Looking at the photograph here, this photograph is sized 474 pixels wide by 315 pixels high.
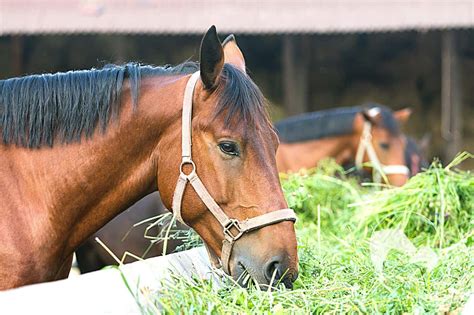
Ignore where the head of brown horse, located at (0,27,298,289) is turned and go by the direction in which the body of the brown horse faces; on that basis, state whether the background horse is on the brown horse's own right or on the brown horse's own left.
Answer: on the brown horse's own left

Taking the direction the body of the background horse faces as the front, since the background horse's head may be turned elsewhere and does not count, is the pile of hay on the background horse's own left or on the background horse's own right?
on the background horse's own right

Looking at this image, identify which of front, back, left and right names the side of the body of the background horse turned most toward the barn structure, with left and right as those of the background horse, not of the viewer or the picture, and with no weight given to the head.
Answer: left

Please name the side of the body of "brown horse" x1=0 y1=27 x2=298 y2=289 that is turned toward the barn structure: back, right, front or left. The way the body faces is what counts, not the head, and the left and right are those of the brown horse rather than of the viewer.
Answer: left

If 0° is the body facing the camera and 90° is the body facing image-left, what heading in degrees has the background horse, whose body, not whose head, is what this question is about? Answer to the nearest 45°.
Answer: approximately 270°

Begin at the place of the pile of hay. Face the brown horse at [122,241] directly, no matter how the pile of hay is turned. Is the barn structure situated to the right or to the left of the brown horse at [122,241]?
right

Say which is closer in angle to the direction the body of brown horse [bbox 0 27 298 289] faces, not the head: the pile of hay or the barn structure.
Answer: the pile of hay

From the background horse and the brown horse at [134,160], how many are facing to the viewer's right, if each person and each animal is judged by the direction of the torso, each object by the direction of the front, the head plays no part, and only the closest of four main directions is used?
2

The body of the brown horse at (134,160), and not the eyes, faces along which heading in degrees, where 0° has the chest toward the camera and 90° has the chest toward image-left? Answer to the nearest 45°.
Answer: approximately 270°
